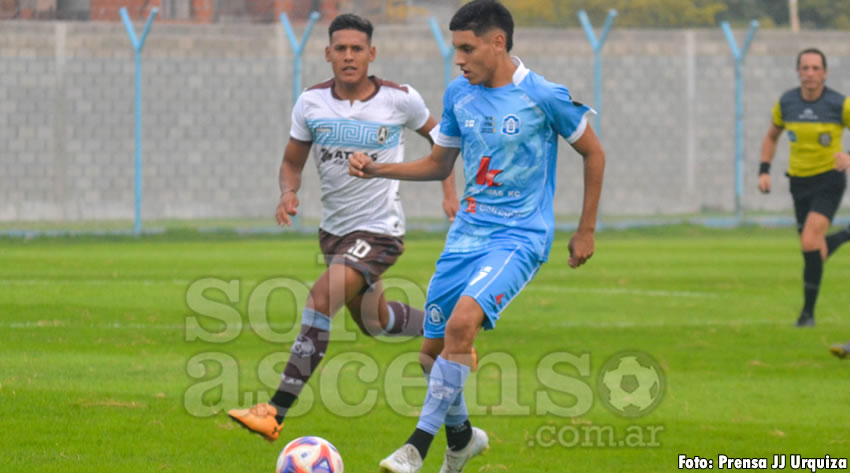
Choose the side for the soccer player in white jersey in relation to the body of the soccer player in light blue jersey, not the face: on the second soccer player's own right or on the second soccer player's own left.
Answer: on the second soccer player's own right

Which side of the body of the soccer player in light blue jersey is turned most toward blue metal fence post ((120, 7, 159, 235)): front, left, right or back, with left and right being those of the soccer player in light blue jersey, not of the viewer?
right

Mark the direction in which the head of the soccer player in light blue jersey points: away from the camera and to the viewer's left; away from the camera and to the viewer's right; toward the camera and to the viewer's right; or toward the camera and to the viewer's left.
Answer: toward the camera and to the viewer's left

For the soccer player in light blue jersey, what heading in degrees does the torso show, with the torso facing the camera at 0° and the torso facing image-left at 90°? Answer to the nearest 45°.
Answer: approximately 45°
